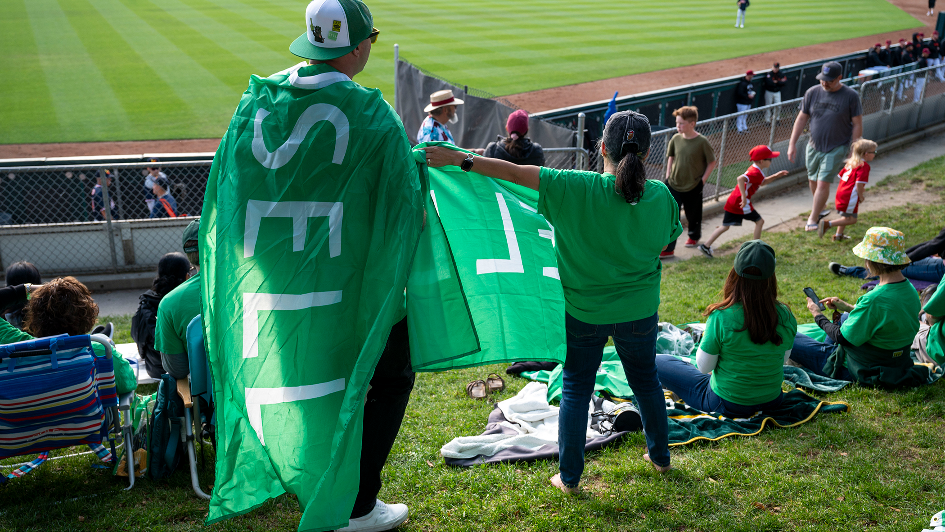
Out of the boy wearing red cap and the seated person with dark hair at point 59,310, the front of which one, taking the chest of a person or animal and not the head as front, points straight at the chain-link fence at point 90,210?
the seated person with dark hair

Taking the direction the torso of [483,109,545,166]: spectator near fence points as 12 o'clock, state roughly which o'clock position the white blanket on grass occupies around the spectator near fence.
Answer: The white blanket on grass is roughly at 6 o'clock from the spectator near fence.

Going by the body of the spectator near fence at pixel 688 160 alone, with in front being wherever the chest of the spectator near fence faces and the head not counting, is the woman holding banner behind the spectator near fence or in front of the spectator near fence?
in front

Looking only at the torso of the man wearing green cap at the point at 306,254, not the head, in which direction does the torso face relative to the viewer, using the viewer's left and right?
facing away from the viewer and to the right of the viewer

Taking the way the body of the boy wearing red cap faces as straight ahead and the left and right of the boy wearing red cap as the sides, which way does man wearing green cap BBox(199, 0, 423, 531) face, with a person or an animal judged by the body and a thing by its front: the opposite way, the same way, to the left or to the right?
to the left

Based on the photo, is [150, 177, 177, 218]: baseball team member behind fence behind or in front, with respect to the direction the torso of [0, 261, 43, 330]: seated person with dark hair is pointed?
in front

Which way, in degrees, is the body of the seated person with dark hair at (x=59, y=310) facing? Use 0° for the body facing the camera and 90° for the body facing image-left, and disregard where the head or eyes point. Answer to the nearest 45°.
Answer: approximately 180°

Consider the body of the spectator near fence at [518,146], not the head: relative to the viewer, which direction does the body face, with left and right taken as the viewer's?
facing away from the viewer

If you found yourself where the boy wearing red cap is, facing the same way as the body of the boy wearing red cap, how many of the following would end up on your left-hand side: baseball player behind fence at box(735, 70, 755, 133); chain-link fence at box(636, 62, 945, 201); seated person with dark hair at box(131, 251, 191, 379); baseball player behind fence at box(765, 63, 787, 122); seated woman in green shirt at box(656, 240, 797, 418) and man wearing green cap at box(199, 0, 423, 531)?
3

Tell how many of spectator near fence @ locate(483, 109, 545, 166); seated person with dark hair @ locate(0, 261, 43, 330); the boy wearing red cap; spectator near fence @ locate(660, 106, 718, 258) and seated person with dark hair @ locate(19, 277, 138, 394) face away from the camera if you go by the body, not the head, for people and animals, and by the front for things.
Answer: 3

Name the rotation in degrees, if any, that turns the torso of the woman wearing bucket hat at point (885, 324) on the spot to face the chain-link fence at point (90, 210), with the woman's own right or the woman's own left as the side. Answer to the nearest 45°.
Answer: approximately 45° to the woman's own left

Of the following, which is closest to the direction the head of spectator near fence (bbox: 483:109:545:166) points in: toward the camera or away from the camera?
away from the camera

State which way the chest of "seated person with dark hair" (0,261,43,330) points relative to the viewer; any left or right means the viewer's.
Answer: facing away from the viewer

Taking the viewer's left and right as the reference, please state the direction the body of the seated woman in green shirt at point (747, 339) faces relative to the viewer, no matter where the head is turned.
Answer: facing away from the viewer and to the left of the viewer

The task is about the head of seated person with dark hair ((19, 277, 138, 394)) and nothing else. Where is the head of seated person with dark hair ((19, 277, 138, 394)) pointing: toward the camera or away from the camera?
away from the camera
